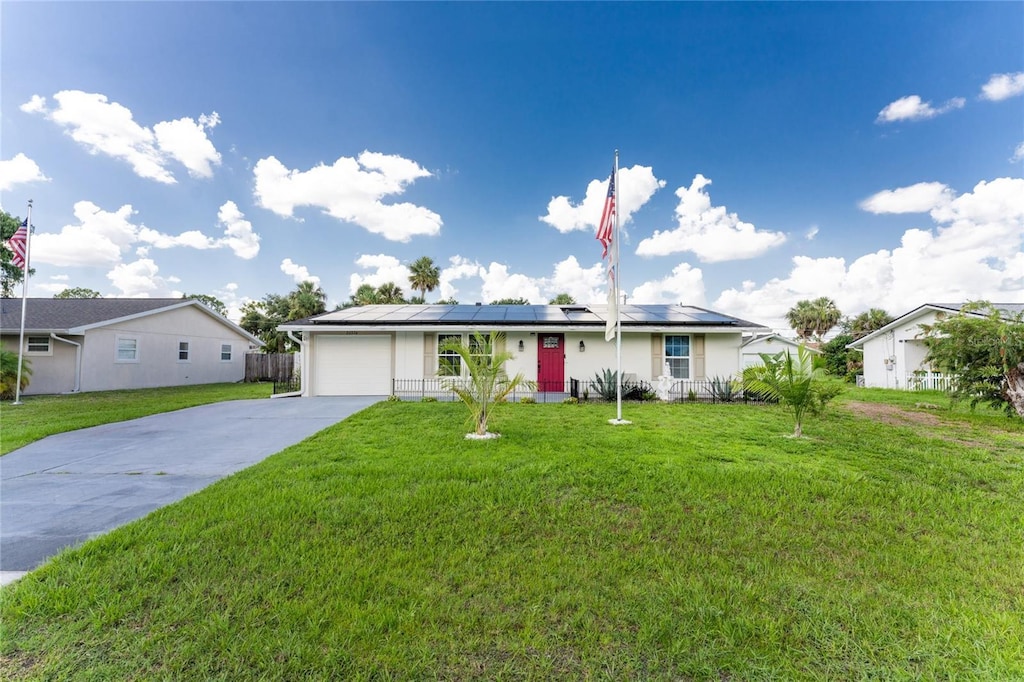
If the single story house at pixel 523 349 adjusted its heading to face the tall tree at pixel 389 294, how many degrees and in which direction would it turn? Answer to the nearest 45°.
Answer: approximately 135° to its right

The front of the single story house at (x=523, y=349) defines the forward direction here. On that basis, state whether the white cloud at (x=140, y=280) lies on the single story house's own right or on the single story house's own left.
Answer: on the single story house's own right

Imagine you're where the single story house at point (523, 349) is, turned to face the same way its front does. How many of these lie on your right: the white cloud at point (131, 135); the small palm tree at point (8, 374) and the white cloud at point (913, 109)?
2

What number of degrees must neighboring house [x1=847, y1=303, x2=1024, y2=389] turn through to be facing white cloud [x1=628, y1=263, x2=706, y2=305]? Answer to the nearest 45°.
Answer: approximately 135° to its right

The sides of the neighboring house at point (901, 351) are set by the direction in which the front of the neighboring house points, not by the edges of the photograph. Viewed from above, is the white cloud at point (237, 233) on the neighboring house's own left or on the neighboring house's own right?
on the neighboring house's own right

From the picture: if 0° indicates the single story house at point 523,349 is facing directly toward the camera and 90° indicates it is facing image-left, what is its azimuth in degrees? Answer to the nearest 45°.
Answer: approximately 0°

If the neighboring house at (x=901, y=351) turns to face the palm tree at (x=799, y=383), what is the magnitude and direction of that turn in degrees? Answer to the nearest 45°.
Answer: approximately 45° to its right

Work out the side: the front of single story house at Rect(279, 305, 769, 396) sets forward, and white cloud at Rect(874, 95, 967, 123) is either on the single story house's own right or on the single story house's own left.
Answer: on the single story house's own left

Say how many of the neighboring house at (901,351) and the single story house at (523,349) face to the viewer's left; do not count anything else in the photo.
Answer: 0

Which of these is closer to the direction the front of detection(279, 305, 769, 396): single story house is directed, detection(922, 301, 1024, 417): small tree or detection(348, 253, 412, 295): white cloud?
the small tree
